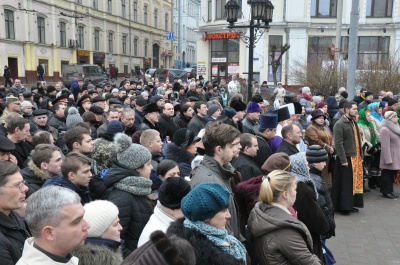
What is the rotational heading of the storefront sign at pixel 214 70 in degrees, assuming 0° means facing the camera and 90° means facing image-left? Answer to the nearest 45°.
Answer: approximately 0°

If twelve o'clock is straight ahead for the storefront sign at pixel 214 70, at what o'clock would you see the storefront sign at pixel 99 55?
the storefront sign at pixel 99 55 is roughly at 4 o'clock from the storefront sign at pixel 214 70.

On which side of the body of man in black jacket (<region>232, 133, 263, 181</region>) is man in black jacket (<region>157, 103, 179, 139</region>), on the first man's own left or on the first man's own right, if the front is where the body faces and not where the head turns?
on the first man's own left

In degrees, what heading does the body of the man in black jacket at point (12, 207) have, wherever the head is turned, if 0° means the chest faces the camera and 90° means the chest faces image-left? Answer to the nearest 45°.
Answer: approximately 270°
